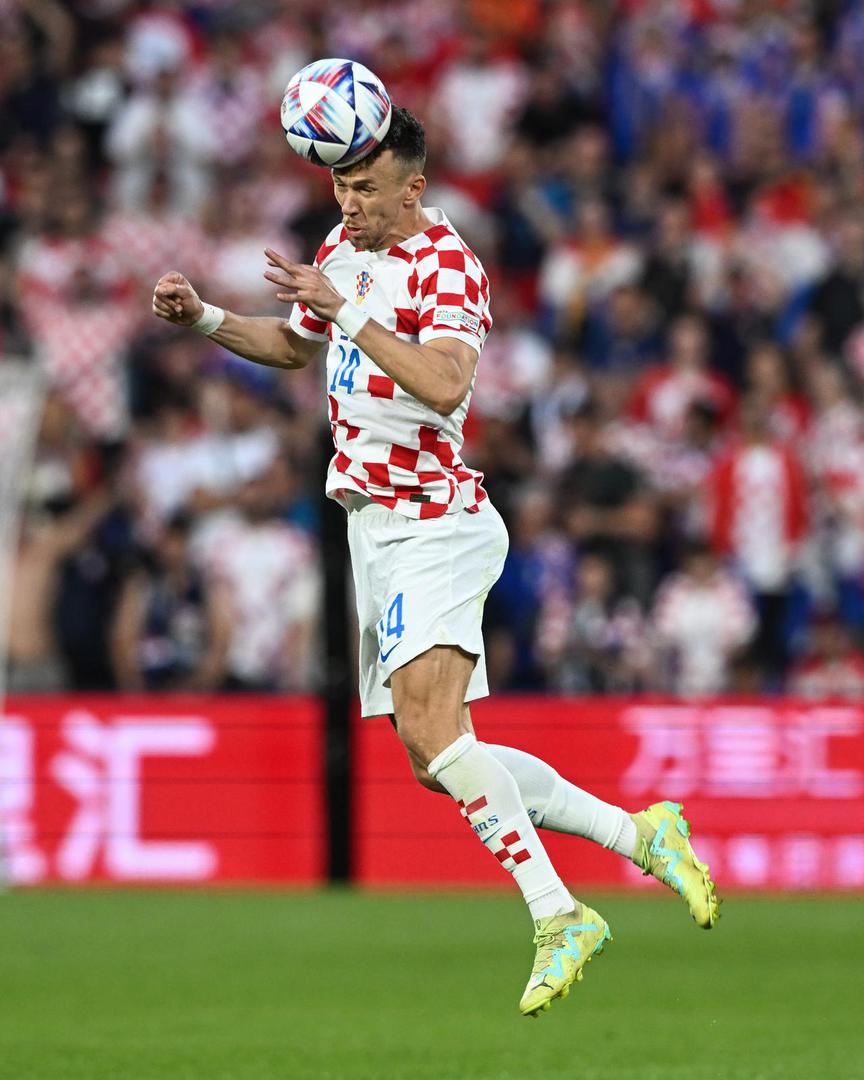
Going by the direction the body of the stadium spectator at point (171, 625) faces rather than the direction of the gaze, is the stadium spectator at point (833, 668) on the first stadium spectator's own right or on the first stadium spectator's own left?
on the first stadium spectator's own left

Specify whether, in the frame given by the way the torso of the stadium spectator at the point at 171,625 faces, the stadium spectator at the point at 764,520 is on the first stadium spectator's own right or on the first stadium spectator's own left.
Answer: on the first stadium spectator's own left

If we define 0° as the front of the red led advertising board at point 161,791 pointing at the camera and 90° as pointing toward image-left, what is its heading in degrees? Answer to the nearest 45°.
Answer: approximately 0°
